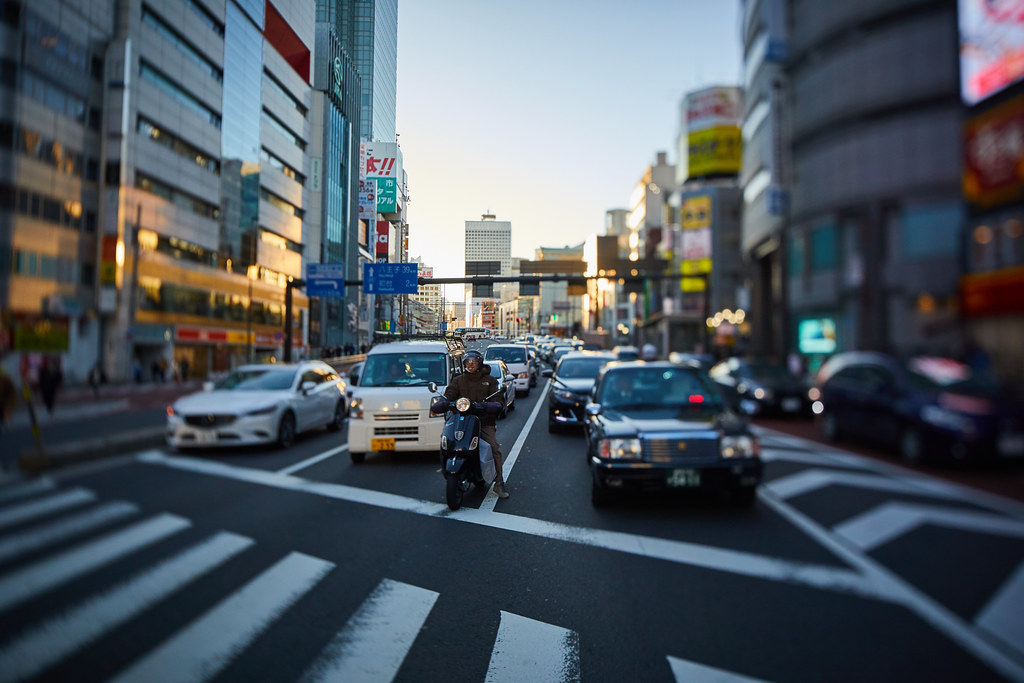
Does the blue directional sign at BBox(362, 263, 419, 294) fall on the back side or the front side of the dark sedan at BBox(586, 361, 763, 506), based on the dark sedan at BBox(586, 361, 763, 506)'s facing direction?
on the back side

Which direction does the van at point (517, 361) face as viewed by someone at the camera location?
facing the viewer

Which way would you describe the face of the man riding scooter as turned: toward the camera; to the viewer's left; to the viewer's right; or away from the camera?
toward the camera

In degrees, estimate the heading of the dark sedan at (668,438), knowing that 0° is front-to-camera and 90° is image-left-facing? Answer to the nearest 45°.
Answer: approximately 0°

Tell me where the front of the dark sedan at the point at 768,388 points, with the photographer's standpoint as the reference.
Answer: facing the viewer and to the right of the viewer

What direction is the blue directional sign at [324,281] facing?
toward the camera

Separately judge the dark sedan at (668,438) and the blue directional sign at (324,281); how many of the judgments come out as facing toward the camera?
2

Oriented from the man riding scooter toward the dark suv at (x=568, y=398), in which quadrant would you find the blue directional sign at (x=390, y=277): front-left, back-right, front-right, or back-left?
front-left

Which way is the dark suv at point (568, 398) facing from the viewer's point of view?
toward the camera
